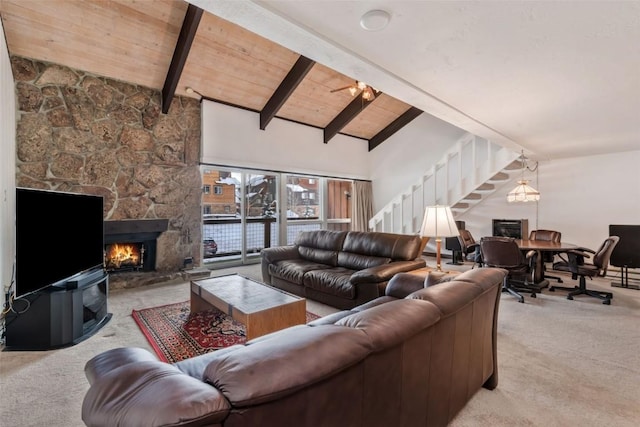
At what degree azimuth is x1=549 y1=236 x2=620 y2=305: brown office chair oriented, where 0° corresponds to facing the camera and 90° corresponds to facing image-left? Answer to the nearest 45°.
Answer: approximately 90°

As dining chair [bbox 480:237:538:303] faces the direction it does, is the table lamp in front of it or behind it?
behind

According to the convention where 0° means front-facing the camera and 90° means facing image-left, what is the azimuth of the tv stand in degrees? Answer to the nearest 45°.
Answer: approximately 315°

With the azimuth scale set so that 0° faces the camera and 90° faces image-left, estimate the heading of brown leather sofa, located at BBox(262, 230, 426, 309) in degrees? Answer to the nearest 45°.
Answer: approximately 45°

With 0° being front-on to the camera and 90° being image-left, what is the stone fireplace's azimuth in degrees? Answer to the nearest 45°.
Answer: approximately 315°

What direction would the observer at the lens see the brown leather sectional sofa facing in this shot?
facing away from the viewer and to the left of the viewer

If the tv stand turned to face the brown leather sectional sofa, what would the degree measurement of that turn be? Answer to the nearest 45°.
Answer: approximately 45° to its right

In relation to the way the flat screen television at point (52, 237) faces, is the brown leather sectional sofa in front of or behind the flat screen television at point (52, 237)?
in front

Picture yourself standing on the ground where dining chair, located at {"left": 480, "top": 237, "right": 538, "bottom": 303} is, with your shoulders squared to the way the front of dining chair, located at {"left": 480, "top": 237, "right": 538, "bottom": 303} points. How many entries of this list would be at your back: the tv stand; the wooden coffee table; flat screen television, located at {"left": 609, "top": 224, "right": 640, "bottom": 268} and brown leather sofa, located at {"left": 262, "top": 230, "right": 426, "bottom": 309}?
3

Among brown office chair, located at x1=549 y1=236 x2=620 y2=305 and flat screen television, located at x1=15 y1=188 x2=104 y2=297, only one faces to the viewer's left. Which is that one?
the brown office chair

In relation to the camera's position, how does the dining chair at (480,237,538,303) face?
facing away from the viewer and to the right of the viewer

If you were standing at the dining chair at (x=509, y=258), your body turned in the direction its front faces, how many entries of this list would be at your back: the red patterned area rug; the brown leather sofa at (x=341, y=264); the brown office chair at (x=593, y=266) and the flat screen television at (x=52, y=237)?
3
